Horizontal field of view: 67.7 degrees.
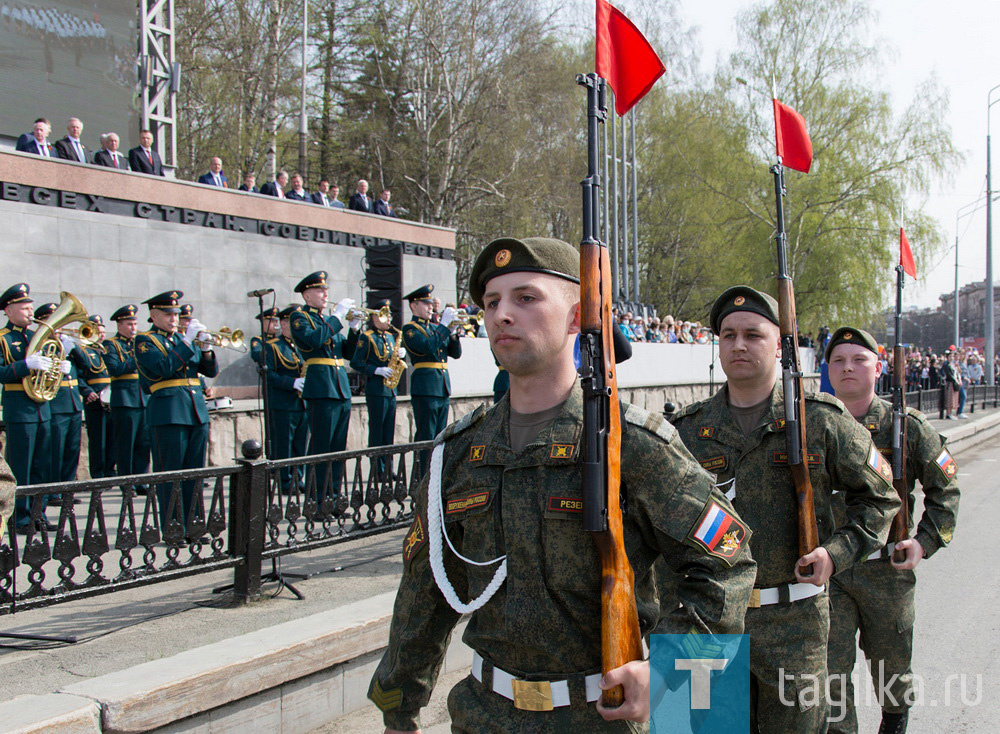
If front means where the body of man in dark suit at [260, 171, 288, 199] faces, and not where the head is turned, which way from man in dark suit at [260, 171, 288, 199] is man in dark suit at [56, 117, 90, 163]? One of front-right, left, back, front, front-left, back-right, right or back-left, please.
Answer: right

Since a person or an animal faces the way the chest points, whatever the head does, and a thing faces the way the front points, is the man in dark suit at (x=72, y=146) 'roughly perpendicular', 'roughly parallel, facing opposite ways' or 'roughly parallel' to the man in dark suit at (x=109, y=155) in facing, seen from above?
roughly parallel

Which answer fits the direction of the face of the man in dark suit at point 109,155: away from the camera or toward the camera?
toward the camera

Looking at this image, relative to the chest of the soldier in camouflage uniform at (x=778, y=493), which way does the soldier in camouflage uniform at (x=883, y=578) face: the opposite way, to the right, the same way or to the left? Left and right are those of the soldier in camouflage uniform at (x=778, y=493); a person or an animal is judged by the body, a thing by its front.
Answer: the same way

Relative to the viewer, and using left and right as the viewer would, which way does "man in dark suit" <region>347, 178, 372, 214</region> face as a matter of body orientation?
facing the viewer and to the right of the viewer

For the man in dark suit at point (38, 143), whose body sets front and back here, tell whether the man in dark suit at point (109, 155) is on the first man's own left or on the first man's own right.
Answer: on the first man's own left

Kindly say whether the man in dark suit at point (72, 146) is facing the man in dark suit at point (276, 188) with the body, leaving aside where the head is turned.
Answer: no

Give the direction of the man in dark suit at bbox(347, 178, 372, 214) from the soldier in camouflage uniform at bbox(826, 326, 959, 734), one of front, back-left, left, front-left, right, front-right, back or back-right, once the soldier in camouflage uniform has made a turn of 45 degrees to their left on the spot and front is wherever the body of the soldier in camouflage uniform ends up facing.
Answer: back-right

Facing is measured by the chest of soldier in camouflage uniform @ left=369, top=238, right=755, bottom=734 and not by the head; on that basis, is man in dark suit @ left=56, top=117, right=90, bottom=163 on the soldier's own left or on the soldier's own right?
on the soldier's own right

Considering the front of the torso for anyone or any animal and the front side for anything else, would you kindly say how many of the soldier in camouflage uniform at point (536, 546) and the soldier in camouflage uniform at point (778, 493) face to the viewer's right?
0

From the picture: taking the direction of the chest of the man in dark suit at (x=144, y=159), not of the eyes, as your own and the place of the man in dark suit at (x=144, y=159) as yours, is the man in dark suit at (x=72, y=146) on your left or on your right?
on your right

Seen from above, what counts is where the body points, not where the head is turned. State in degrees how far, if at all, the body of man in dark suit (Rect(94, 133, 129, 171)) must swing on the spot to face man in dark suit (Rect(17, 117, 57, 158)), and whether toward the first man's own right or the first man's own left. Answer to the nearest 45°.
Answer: approximately 90° to the first man's own right

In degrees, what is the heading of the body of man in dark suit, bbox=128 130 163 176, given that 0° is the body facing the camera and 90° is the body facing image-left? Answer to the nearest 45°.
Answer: approximately 315°

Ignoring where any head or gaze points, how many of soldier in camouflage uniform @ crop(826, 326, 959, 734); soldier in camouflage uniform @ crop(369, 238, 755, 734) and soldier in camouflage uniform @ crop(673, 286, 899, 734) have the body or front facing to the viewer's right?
0

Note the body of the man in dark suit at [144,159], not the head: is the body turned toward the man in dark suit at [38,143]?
no

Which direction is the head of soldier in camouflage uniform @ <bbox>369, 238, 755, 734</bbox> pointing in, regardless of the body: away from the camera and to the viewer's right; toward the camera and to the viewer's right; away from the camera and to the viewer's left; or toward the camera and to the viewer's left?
toward the camera and to the viewer's left

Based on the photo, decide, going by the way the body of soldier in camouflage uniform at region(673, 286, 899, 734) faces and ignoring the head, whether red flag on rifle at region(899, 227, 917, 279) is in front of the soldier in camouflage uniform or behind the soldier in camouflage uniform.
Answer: behind

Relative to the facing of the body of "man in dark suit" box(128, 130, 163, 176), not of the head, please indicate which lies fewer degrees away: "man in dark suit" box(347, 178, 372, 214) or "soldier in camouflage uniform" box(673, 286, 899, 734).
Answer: the soldier in camouflage uniform

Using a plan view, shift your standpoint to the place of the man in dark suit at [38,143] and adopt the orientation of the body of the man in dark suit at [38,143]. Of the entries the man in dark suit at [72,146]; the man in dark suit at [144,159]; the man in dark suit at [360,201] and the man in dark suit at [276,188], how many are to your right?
0

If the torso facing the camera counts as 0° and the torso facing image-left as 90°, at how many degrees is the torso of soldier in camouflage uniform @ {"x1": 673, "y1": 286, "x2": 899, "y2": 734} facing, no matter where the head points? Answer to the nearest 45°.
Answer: approximately 45°

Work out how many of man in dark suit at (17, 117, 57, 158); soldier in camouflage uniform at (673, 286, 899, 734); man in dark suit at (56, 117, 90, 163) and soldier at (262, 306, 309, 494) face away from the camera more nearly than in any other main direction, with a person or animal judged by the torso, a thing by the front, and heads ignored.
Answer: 0
